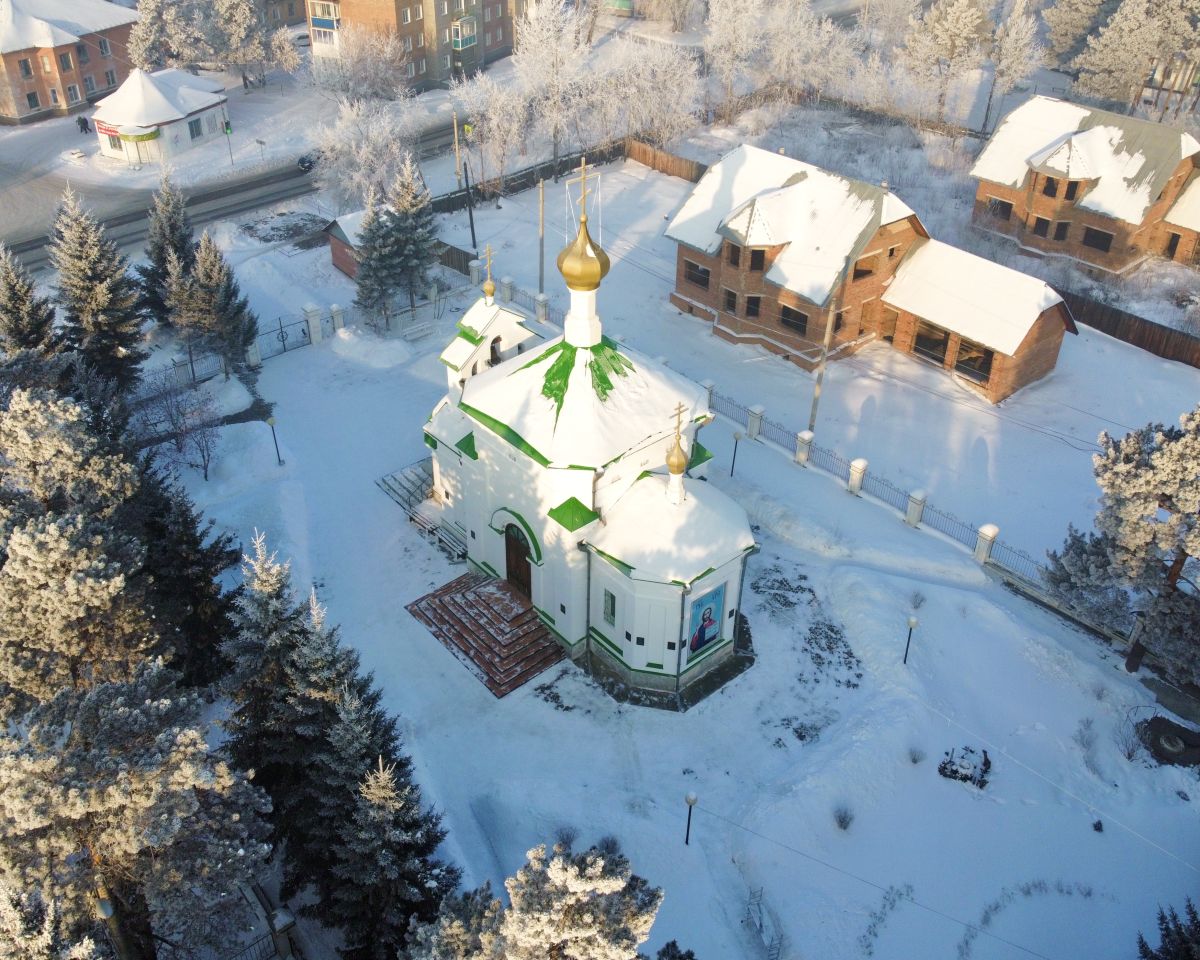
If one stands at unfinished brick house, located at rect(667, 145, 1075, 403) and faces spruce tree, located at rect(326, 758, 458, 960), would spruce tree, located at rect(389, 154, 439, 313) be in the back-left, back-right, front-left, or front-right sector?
front-right

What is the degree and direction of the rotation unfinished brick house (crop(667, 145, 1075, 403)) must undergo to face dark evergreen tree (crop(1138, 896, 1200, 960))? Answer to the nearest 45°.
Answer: approximately 45° to its left

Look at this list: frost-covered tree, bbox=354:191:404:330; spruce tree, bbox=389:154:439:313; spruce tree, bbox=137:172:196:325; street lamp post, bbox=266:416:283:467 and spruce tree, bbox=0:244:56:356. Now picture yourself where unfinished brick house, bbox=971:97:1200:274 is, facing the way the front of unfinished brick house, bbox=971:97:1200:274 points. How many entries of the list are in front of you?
5

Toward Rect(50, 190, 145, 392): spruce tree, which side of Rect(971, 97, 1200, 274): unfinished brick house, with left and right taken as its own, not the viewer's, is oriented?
front

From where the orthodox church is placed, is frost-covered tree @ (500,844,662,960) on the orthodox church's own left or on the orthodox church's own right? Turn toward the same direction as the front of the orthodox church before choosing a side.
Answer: on the orthodox church's own left

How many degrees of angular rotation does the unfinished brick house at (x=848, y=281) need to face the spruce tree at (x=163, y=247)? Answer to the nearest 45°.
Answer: approximately 45° to its right

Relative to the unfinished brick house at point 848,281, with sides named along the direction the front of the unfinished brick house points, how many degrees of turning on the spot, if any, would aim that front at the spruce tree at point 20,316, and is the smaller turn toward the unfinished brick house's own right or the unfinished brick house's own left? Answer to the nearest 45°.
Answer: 0° — it already faces it

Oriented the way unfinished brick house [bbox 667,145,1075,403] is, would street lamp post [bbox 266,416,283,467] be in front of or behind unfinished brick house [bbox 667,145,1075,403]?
in front

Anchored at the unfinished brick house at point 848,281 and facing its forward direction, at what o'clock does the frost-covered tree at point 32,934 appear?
The frost-covered tree is roughly at 11 o'clock from the unfinished brick house.

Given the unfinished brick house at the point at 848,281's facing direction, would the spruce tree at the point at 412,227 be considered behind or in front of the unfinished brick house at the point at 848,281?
in front

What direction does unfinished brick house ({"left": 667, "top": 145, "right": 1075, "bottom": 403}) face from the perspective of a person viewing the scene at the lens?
facing the viewer and to the left of the viewer

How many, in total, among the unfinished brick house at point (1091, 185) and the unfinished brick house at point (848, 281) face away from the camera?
0

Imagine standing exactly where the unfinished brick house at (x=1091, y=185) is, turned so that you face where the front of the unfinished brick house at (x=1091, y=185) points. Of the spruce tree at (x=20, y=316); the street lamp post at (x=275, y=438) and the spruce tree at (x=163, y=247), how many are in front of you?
3

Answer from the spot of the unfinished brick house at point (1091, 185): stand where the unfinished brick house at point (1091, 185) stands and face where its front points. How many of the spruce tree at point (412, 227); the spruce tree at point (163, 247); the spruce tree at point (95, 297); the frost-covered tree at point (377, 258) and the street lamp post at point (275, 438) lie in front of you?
5
